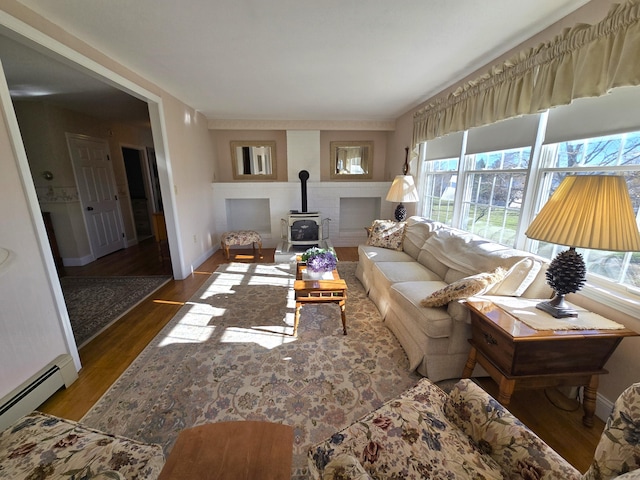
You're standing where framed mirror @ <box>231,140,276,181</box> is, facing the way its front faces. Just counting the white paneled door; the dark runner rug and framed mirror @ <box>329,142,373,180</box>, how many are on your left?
1

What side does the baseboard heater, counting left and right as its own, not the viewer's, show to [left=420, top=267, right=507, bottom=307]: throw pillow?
front

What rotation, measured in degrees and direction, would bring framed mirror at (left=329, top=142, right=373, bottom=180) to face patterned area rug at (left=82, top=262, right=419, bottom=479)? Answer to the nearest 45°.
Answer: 0° — it already faces it

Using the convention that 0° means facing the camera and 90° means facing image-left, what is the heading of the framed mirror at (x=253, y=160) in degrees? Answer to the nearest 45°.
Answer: approximately 0°

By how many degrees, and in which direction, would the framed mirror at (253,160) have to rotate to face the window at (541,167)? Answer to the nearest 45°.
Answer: approximately 45° to its left

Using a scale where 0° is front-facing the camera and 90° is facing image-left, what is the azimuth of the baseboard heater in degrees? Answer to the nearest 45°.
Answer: approximately 315°

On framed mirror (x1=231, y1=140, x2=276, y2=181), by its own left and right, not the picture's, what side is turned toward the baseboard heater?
front

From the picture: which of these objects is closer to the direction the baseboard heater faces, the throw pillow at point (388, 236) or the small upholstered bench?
the throw pillow

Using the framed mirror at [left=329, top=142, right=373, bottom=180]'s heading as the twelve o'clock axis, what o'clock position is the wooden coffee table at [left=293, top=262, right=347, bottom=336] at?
The wooden coffee table is roughly at 12 o'clock from the framed mirror.

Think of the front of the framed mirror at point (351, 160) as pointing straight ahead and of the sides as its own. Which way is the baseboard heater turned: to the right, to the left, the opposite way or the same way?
to the left

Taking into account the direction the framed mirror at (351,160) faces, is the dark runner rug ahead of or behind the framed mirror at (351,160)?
ahead

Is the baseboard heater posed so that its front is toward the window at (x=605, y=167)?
yes

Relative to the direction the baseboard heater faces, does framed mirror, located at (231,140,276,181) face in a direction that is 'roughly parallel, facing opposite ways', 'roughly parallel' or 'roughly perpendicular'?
roughly perpendicular
